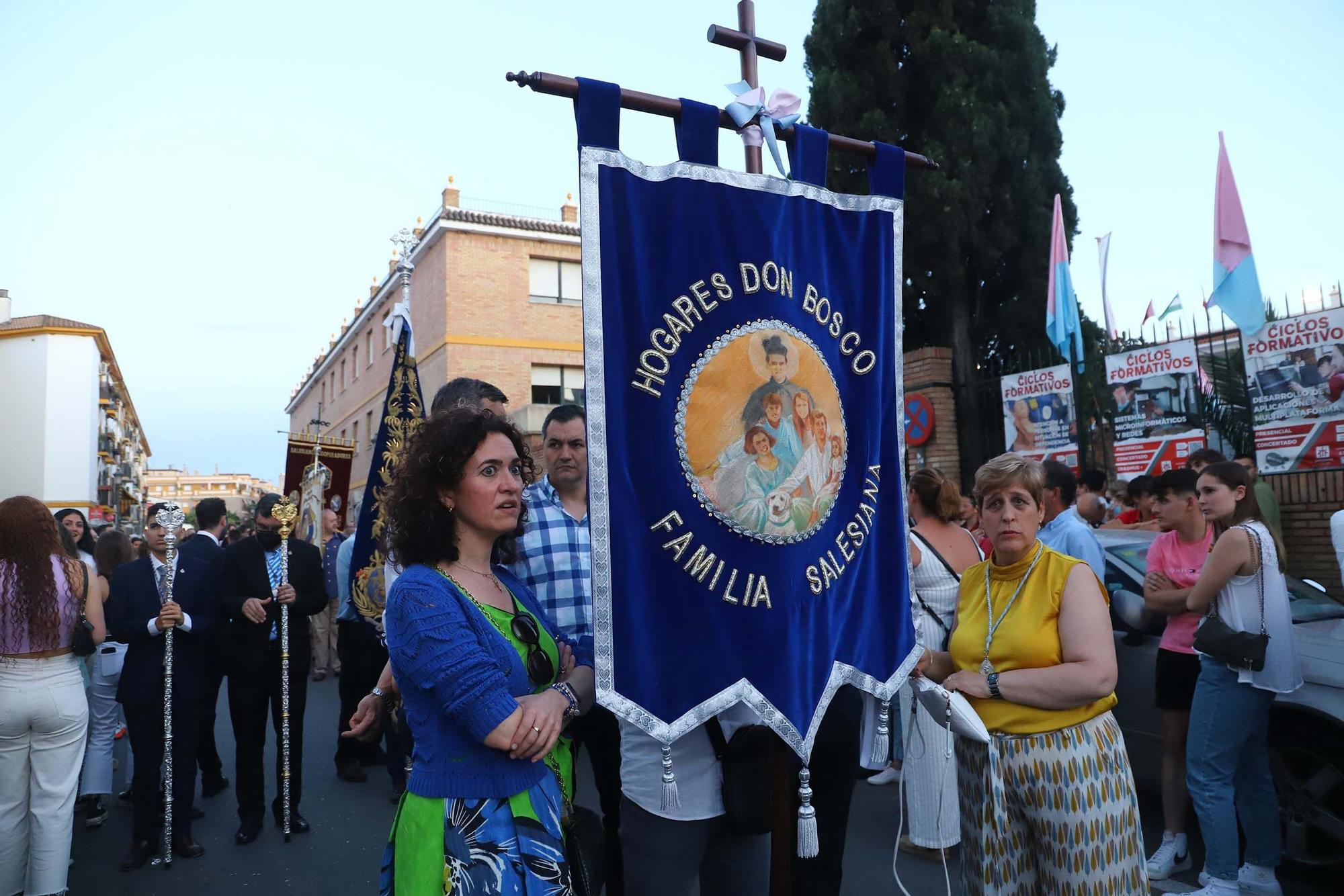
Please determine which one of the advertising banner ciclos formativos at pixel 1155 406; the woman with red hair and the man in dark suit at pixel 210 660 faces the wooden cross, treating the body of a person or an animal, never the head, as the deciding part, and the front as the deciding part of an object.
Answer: the advertising banner ciclos formativos

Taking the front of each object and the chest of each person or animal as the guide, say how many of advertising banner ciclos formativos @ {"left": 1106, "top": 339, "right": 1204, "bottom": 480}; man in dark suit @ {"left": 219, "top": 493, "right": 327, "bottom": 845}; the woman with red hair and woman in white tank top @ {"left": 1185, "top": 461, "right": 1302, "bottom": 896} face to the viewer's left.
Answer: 1

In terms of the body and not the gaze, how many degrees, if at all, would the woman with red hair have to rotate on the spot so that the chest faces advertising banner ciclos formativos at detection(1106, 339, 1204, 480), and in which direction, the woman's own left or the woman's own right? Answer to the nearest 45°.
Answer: approximately 90° to the woman's own right

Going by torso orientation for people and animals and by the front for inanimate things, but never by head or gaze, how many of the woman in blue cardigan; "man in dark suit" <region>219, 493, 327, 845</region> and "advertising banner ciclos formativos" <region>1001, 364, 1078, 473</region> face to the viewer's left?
0

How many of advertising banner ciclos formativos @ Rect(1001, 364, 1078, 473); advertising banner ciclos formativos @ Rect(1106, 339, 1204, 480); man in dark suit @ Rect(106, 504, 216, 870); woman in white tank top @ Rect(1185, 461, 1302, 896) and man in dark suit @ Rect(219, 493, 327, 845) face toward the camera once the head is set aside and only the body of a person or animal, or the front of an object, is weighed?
4

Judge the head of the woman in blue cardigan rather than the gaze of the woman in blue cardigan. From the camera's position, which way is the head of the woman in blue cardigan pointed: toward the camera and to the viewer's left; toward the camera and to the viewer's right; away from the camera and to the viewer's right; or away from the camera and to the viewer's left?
toward the camera and to the viewer's right

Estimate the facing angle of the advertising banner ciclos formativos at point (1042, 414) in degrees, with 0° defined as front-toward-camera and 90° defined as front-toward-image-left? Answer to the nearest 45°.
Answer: approximately 0°

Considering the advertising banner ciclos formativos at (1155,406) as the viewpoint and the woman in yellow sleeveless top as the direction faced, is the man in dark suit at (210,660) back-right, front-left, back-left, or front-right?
front-right

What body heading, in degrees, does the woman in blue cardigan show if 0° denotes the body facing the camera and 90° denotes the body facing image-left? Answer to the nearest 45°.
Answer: approximately 315°

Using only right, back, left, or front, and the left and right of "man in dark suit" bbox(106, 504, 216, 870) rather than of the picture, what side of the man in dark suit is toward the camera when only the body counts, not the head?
front

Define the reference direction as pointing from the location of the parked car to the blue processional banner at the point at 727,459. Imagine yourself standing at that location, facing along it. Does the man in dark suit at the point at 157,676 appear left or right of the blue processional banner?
right

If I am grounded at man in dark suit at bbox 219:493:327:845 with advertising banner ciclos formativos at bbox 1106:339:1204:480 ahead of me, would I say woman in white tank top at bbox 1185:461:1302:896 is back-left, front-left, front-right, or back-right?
front-right

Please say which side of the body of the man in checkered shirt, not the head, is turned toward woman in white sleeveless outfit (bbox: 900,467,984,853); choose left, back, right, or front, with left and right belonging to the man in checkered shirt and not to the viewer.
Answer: left
